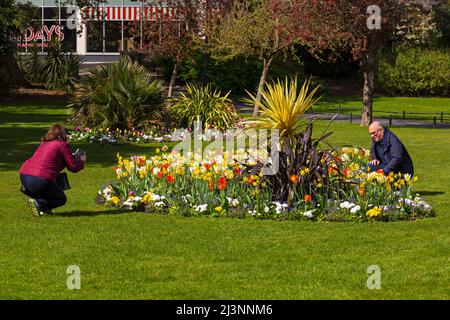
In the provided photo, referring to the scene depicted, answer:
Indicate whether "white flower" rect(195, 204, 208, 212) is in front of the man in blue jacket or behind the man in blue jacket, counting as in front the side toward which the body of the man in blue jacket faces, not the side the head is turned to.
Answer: in front

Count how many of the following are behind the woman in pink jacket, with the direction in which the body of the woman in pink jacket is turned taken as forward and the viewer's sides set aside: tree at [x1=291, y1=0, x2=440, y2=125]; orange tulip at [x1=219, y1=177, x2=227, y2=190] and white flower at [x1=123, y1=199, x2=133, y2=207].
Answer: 0

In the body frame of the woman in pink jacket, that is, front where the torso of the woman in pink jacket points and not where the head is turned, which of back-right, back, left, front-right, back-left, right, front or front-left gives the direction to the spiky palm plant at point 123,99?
front-left

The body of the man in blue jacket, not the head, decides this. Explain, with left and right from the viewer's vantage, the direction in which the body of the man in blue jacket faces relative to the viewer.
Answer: facing the viewer and to the left of the viewer

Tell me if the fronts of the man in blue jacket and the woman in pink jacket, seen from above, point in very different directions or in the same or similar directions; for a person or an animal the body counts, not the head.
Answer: very different directions

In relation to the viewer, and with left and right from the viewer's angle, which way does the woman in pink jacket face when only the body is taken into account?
facing away from the viewer and to the right of the viewer

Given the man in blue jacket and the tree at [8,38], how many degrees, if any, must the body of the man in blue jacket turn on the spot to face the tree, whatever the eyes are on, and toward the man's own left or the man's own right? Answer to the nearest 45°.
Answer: approximately 90° to the man's own right

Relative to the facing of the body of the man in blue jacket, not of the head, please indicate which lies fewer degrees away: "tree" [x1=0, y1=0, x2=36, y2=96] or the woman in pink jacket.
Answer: the woman in pink jacket

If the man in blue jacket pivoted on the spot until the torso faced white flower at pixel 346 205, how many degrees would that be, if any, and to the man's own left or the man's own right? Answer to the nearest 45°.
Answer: approximately 45° to the man's own left

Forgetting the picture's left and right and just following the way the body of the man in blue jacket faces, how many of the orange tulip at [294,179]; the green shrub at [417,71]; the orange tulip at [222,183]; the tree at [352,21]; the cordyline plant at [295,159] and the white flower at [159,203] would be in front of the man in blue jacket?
4

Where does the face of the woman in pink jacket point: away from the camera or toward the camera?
away from the camera

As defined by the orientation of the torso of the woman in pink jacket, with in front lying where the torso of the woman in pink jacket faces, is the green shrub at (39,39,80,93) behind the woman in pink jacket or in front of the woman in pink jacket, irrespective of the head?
in front

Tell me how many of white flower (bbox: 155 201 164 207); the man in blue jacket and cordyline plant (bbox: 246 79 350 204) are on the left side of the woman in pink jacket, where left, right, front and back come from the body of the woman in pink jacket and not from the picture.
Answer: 0

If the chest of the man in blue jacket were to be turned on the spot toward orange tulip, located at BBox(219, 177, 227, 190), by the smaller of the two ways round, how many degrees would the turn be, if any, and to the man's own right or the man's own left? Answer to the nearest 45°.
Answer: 0° — they already face it

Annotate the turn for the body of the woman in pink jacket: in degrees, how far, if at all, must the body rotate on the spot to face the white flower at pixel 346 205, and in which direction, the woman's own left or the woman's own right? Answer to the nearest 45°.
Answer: approximately 45° to the woman's own right

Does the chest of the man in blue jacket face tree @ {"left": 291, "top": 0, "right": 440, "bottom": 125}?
no
